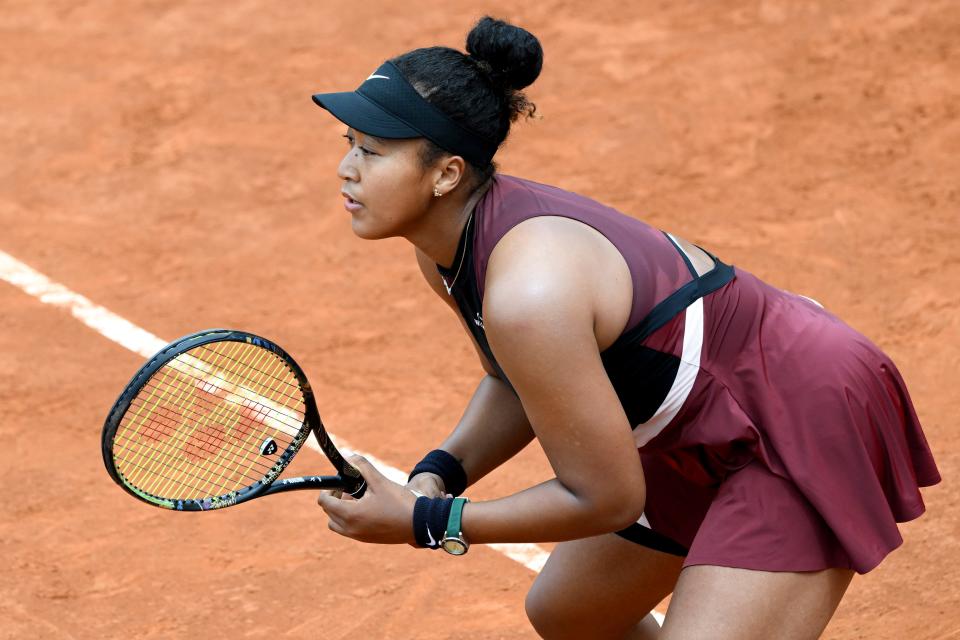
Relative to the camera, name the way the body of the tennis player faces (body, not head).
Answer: to the viewer's left

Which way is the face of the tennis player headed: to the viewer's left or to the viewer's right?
to the viewer's left
